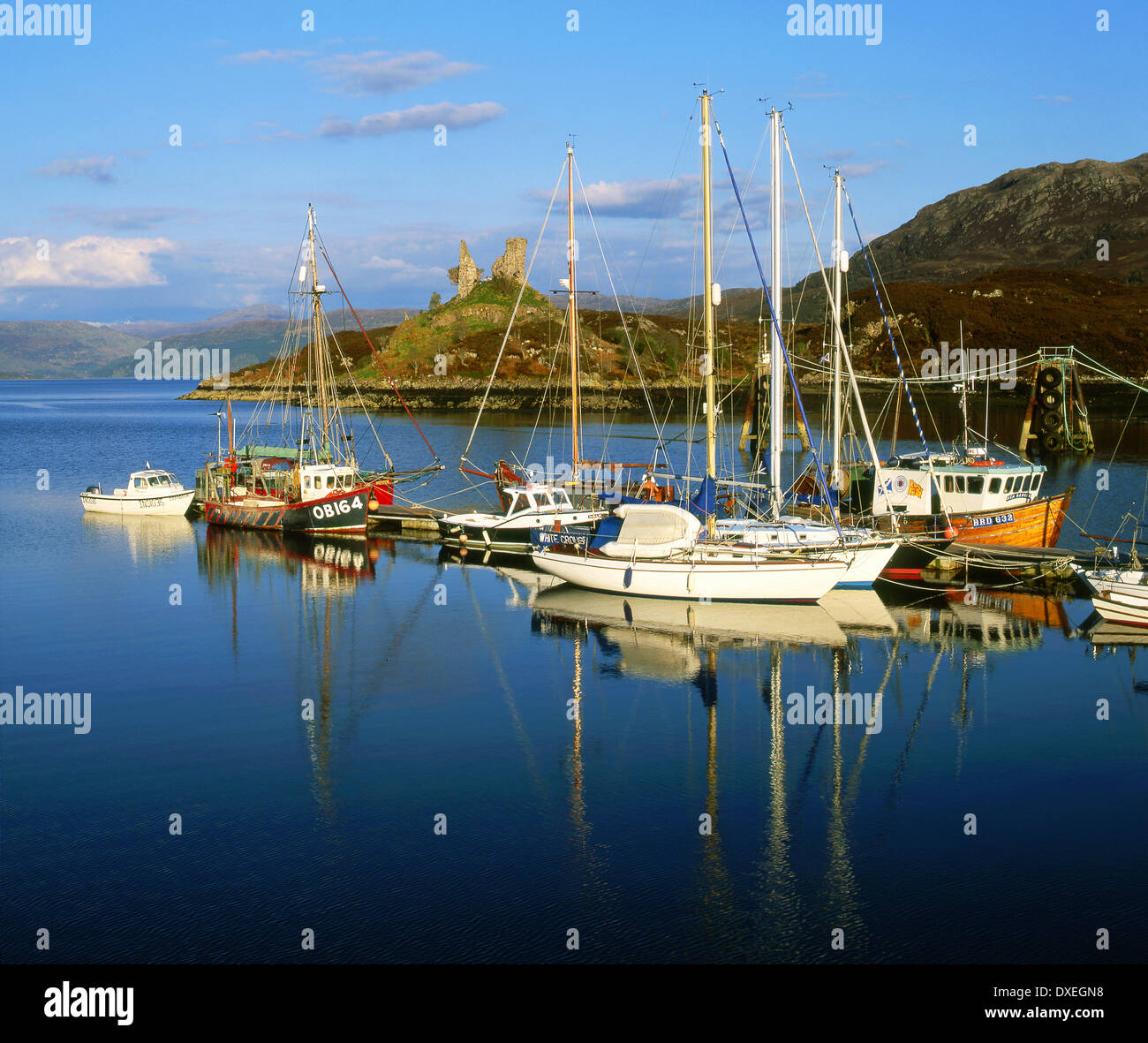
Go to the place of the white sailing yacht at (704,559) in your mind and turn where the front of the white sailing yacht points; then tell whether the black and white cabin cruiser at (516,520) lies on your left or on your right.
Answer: on your left

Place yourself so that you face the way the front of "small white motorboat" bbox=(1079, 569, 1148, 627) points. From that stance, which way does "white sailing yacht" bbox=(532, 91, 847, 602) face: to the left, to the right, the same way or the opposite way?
the opposite way

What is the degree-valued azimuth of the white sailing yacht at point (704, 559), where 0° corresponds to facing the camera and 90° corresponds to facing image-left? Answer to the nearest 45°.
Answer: approximately 270°

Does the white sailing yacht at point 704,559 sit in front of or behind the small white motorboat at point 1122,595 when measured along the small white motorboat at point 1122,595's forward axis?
in front

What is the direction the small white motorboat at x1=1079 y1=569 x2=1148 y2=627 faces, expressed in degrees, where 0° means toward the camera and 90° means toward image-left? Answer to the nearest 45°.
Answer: approximately 90°
